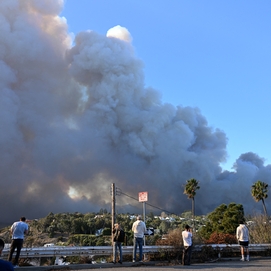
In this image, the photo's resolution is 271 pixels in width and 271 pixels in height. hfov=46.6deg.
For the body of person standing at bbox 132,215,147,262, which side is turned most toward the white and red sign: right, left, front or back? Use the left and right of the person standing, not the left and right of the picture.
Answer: front

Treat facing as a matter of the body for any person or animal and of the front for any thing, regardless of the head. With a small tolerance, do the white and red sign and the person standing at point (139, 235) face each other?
yes

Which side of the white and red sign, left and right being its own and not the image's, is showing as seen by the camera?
front

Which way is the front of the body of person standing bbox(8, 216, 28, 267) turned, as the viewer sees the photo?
away from the camera

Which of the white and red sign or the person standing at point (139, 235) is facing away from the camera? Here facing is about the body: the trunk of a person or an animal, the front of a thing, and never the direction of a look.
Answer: the person standing

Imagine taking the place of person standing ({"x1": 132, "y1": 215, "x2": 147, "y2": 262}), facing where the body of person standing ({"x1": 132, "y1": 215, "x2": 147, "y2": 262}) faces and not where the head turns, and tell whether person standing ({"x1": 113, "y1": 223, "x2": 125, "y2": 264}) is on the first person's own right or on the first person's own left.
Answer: on the first person's own left

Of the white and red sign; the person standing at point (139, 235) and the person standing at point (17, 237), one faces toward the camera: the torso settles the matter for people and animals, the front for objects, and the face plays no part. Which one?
the white and red sign

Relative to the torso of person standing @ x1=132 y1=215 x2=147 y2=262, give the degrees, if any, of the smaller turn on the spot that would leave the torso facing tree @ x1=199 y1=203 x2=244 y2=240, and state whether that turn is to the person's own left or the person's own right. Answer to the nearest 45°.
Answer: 0° — they already face it

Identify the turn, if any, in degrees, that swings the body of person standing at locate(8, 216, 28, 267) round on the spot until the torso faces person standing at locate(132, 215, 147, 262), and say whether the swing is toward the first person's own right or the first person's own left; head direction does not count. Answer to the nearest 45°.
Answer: approximately 90° to the first person's own right

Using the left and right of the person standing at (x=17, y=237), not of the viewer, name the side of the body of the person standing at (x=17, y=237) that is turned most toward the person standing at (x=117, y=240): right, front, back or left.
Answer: right

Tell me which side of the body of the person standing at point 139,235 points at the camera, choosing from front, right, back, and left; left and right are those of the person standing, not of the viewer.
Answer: back

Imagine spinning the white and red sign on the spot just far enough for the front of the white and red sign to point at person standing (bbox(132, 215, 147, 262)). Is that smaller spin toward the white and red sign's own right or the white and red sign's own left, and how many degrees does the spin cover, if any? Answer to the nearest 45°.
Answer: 0° — it already faces them

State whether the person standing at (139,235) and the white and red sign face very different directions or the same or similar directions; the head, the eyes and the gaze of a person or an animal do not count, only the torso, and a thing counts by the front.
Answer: very different directions
